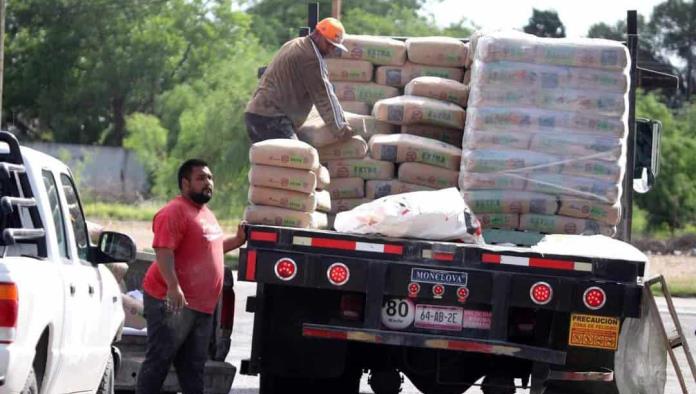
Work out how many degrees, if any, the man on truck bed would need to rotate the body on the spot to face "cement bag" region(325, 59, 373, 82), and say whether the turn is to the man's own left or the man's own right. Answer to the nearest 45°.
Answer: approximately 45° to the man's own left

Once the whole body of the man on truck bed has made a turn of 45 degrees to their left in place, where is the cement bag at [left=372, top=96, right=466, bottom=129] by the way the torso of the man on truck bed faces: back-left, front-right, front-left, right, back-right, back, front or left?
front-right

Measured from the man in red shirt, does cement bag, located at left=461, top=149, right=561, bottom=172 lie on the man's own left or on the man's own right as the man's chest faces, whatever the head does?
on the man's own left

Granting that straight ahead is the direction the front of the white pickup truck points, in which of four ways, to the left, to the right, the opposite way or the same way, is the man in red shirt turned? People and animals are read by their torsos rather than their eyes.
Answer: to the right

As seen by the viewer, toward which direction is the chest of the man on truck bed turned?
to the viewer's right
